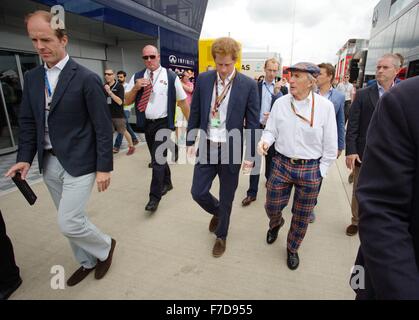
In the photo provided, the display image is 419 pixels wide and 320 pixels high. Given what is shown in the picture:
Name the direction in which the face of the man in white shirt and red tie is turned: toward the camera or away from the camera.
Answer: toward the camera

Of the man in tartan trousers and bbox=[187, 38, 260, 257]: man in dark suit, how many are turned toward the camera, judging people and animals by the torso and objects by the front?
2

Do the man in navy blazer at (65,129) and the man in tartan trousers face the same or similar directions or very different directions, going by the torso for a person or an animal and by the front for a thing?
same or similar directions

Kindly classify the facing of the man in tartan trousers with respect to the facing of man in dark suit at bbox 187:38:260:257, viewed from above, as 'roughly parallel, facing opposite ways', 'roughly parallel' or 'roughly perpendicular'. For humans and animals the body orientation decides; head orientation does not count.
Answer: roughly parallel

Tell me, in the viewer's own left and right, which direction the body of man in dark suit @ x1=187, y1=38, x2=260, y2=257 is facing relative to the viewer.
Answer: facing the viewer

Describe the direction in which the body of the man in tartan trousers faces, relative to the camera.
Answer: toward the camera

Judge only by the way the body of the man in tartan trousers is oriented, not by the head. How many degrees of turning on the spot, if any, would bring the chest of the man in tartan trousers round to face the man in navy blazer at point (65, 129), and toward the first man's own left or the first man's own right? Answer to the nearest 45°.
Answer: approximately 45° to the first man's own right

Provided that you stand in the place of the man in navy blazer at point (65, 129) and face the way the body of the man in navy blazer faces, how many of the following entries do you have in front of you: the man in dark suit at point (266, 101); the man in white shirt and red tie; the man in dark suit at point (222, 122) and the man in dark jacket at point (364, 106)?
0

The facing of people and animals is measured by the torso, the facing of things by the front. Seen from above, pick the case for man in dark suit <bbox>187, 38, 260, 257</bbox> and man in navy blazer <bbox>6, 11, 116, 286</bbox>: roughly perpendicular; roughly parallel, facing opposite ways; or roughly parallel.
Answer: roughly parallel

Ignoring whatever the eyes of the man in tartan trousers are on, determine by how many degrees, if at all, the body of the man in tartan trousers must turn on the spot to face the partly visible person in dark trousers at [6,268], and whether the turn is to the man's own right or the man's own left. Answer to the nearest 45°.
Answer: approximately 45° to the man's own right

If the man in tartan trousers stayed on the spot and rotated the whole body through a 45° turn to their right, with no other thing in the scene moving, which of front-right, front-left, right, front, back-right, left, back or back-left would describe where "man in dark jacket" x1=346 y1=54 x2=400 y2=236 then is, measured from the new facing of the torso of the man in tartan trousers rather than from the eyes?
back

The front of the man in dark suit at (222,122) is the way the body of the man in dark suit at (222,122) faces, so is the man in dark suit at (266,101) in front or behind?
behind

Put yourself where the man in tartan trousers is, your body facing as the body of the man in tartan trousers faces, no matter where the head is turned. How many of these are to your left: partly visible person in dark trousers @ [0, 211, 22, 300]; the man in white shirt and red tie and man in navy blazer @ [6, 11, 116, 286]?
0

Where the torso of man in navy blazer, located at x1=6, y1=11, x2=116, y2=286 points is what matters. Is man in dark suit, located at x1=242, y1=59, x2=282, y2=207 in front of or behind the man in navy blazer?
behind

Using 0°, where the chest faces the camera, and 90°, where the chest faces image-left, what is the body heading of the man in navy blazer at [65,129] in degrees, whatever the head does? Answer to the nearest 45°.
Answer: approximately 45°

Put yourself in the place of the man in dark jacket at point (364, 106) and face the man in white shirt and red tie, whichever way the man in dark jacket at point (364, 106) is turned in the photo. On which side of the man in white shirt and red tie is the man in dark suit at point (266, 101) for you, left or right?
right

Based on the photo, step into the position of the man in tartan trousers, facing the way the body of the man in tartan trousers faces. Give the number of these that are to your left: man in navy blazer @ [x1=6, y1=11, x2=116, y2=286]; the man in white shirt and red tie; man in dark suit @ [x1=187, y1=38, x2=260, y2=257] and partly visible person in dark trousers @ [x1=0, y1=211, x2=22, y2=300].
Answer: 0
